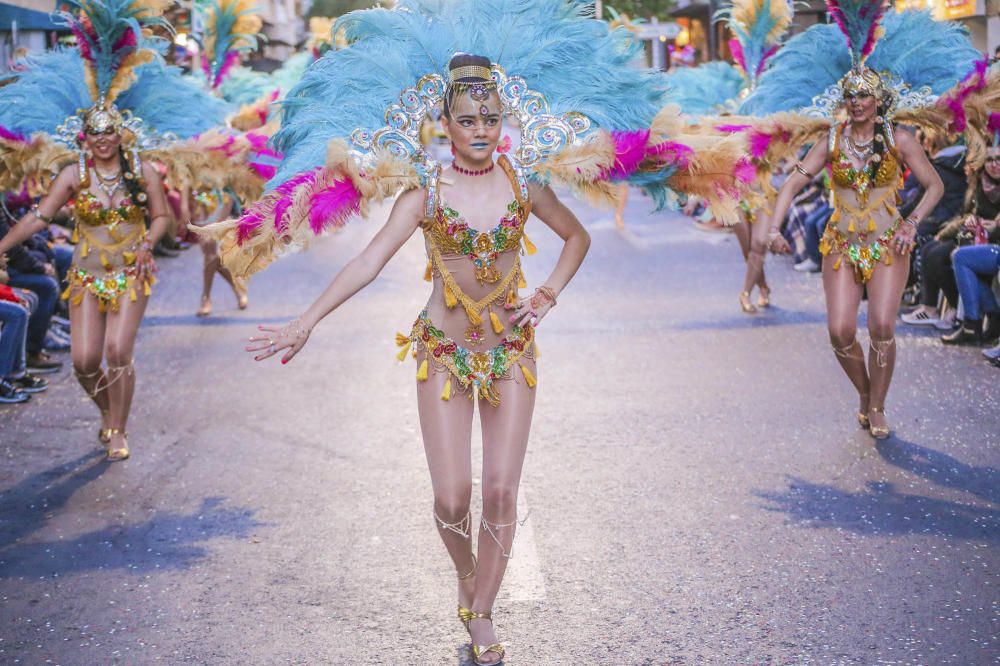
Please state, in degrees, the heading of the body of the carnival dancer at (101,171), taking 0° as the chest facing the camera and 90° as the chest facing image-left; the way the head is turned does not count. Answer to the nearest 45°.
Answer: approximately 0°

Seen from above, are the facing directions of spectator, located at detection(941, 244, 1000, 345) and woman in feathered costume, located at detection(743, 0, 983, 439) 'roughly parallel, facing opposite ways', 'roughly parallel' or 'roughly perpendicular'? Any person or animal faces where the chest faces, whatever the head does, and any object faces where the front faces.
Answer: roughly perpendicular

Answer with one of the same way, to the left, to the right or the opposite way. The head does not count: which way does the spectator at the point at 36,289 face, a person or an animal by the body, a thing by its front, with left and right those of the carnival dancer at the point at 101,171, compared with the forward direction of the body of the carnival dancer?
to the left

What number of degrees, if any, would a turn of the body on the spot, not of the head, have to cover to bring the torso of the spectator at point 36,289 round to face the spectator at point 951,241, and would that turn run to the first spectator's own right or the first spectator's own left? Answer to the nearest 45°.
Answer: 0° — they already face them

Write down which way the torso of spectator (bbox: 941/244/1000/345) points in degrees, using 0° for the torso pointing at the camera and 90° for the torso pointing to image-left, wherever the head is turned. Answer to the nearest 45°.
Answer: approximately 90°

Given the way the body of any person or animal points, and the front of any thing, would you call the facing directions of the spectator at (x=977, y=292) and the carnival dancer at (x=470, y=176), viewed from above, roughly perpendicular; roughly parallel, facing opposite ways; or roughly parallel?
roughly perpendicular

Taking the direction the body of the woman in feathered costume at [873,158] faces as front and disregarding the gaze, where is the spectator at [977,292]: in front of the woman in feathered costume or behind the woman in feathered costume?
behind

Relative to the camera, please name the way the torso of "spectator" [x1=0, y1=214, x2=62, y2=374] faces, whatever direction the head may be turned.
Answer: to the viewer's right
